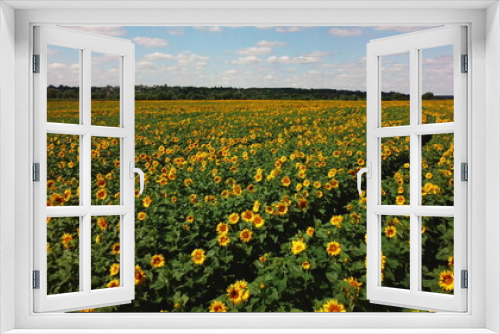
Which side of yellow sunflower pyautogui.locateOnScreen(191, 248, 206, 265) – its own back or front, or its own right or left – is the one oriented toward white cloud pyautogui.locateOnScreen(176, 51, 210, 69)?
back

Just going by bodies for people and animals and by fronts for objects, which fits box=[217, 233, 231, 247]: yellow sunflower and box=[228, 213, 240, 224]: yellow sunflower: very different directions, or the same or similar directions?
same or similar directions

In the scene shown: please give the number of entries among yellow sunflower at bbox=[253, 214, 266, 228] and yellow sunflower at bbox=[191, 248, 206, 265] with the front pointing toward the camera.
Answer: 2

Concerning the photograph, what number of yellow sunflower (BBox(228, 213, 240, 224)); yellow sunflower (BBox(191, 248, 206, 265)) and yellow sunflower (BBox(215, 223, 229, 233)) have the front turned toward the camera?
3

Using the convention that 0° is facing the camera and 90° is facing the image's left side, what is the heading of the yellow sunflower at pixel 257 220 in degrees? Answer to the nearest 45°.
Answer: approximately 0°

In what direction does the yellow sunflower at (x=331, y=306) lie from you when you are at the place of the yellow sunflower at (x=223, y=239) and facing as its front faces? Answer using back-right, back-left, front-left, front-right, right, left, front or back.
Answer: front-left

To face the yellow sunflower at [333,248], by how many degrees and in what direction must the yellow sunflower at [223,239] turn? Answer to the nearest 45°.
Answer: approximately 45° to its left

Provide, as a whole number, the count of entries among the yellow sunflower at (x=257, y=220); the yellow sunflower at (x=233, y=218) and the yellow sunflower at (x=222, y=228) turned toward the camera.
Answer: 3

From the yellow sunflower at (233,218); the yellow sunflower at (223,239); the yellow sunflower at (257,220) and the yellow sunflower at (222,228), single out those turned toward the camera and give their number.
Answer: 4

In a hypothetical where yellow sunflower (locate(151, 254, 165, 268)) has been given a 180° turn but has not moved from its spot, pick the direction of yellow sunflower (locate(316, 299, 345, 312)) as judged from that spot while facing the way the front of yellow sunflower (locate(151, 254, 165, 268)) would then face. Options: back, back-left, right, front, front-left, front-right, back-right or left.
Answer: back-right

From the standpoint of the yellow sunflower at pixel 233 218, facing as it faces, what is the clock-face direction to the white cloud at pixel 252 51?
The white cloud is roughly at 6 o'clock from the yellow sunflower.

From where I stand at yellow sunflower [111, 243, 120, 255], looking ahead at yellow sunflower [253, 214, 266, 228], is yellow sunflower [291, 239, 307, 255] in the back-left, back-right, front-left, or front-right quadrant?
front-right

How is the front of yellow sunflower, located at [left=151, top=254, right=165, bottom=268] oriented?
toward the camera
